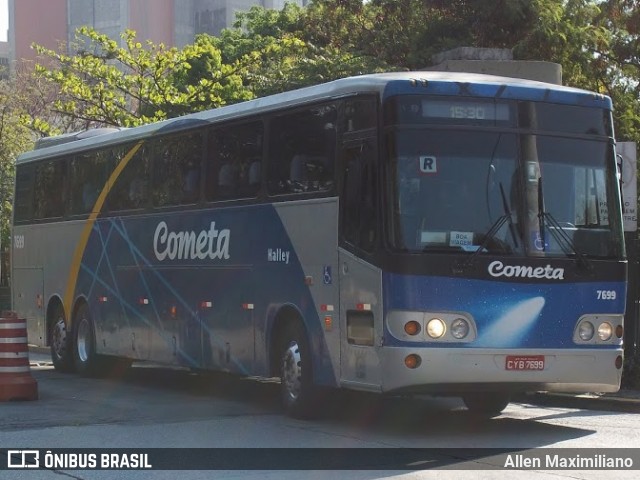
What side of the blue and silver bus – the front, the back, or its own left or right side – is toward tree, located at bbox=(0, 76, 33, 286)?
back

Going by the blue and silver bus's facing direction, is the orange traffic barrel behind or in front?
behind

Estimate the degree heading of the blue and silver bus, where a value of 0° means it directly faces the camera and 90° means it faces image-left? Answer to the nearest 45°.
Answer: approximately 315°

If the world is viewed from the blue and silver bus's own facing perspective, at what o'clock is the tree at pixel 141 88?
The tree is roughly at 7 o'clock from the blue and silver bus.

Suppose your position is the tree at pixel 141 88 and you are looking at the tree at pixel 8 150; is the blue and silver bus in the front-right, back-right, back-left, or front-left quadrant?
back-left
